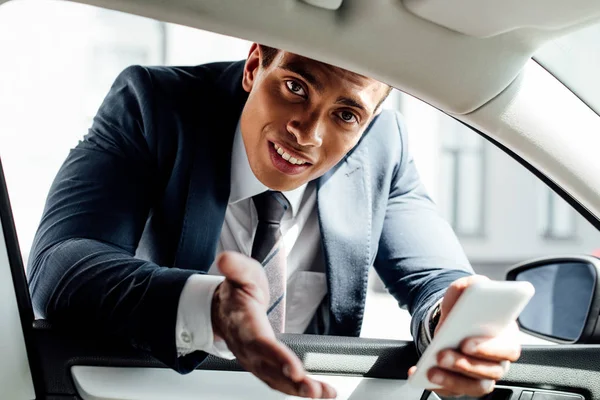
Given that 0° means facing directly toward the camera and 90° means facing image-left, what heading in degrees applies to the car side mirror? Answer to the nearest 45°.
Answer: approximately 45°

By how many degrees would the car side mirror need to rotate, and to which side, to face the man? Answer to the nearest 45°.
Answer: approximately 45° to its right
